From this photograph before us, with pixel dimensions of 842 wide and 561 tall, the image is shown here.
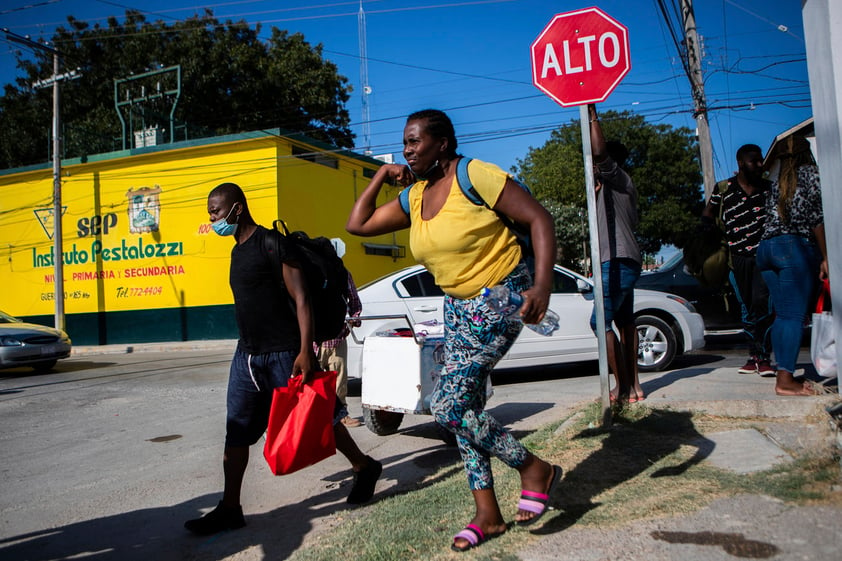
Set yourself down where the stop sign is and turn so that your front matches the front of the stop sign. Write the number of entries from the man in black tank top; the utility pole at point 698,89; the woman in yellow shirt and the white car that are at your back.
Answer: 2

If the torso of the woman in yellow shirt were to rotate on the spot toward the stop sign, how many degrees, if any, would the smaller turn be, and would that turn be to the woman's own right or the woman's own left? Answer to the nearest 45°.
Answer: approximately 180°

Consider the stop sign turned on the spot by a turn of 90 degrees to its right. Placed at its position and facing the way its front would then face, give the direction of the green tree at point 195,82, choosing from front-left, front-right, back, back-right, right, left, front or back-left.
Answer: front-right

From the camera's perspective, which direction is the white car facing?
to the viewer's right

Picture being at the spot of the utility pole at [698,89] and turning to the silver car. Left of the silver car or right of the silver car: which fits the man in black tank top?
left

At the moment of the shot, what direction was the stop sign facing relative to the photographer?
facing the viewer

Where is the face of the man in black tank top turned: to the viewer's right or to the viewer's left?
to the viewer's left

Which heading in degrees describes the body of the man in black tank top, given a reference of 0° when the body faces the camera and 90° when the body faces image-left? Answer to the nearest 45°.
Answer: approximately 45°

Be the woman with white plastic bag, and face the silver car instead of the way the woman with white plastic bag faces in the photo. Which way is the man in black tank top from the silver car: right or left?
left

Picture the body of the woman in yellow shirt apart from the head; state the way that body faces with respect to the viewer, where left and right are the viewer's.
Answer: facing the viewer and to the left of the viewer

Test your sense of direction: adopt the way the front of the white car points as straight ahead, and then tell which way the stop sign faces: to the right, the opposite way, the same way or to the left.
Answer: to the right

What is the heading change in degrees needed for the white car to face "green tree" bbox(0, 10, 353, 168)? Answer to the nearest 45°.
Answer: approximately 135° to its left

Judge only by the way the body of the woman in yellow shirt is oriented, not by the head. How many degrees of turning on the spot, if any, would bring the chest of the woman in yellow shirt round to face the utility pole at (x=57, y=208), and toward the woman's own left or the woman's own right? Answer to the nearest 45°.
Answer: approximately 90° to the woman's own right
